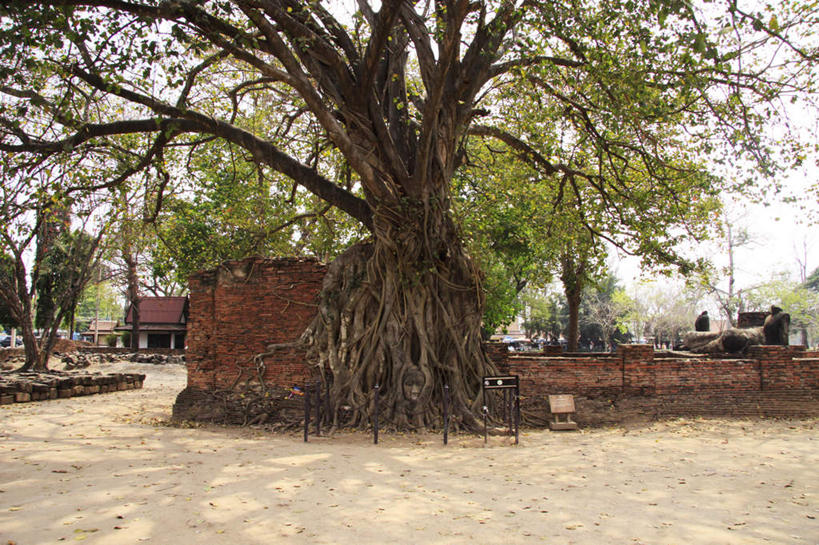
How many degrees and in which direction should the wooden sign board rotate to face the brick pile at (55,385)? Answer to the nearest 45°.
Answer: approximately 90° to its right

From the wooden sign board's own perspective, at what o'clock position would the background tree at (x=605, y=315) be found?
The background tree is roughly at 6 o'clock from the wooden sign board.

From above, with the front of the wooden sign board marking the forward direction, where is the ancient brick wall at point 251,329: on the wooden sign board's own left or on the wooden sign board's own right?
on the wooden sign board's own right

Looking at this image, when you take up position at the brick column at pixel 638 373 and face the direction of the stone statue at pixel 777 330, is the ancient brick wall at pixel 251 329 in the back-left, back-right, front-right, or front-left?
back-left

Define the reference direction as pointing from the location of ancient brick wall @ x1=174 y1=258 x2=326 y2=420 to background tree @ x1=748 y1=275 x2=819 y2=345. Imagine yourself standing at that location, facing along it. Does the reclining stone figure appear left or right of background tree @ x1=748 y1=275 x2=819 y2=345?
right

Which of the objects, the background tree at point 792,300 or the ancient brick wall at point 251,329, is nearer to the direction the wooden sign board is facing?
the ancient brick wall

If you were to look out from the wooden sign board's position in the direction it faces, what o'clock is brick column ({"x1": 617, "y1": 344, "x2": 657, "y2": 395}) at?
The brick column is roughly at 8 o'clock from the wooden sign board.

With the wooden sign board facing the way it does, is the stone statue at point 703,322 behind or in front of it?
behind

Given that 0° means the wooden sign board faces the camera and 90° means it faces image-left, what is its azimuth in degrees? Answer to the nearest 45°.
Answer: approximately 0°

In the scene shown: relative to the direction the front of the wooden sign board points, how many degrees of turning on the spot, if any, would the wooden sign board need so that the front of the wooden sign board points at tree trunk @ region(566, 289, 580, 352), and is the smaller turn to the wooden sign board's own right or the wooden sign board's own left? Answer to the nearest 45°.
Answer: approximately 180°

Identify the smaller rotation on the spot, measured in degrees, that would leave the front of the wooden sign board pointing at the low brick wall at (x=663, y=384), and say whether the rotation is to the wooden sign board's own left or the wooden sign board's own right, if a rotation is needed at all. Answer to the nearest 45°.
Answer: approximately 135° to the wooden sign board's own left

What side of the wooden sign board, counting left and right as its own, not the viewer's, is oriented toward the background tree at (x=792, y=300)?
back

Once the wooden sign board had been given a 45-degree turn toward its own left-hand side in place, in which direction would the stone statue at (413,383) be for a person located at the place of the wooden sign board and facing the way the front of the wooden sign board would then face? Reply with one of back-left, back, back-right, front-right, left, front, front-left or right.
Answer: right
